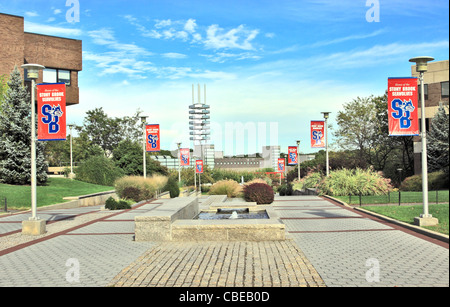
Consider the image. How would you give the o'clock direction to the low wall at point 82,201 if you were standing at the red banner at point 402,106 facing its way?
The low wall is roughly at 4 o'clock from the red banner.

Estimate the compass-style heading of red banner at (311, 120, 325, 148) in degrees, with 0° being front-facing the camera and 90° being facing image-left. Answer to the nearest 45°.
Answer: approximately 0°

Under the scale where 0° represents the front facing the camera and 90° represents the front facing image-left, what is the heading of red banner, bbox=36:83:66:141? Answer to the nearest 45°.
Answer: approximately 0°

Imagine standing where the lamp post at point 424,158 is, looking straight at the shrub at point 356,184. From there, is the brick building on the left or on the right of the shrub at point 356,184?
left

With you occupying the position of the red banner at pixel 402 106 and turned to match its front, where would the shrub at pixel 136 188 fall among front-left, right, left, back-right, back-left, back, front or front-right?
back-right

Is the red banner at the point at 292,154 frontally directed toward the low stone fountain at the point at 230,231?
yes

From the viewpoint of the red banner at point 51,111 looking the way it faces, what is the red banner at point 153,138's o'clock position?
the red banner at point 153,138 is roughly at 7 o'clock from the red banner at point 51,111.

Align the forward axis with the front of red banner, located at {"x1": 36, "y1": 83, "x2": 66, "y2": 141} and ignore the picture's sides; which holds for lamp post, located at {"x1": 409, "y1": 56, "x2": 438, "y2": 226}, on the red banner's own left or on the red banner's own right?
on the red banner's own left

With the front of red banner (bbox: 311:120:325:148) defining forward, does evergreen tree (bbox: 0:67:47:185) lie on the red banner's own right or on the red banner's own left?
on the red banner's own right

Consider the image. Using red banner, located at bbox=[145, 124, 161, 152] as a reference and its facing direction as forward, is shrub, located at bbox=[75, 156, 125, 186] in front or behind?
behind
